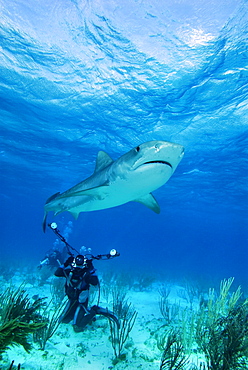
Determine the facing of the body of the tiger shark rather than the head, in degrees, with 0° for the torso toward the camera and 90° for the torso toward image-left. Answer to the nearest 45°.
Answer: approximately 315°
